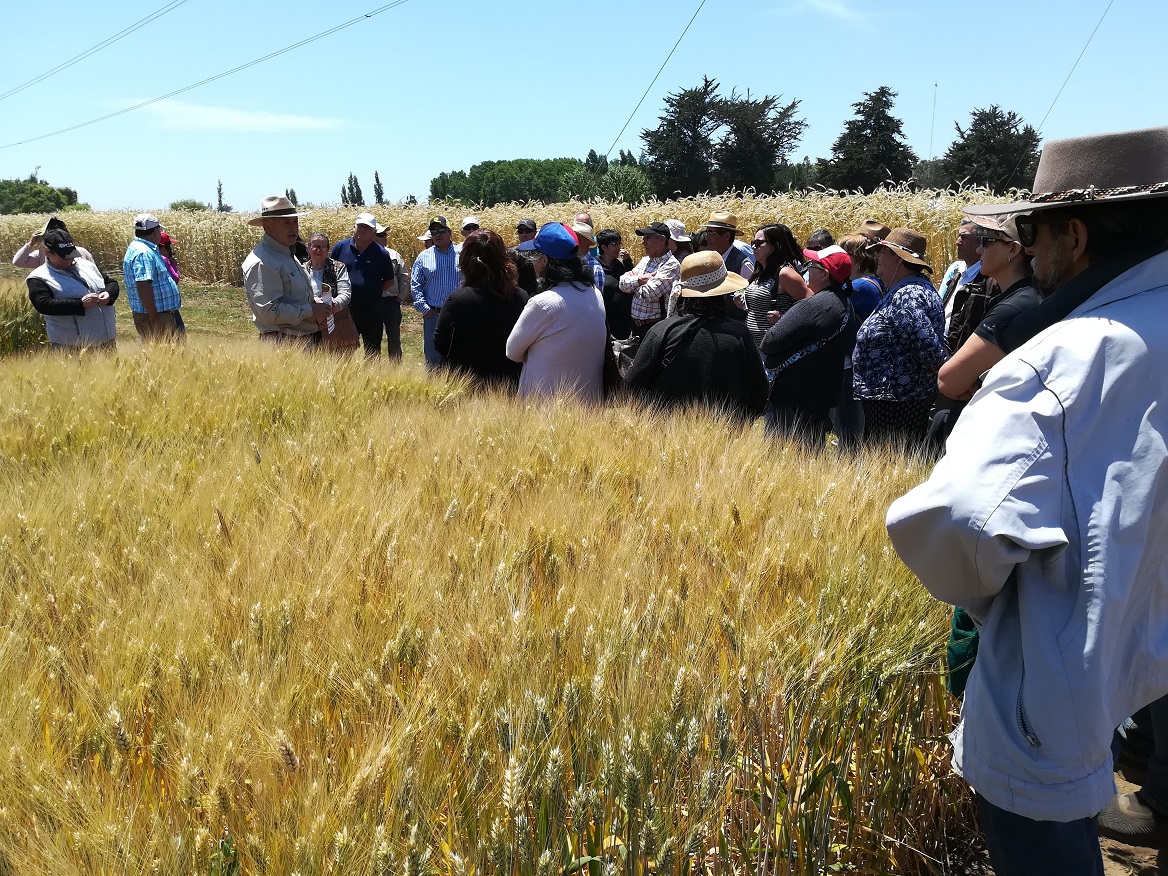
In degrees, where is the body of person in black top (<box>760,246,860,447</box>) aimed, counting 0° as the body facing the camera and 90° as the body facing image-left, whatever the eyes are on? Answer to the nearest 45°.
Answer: approximately 135°

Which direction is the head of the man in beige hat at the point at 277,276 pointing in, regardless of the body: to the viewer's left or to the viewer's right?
to the viewer's right

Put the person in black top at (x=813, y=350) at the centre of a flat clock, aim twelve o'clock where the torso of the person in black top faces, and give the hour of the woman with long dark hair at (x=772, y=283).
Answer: The woman with long dark hair is roughly at 1 o'clock from the person in black top.

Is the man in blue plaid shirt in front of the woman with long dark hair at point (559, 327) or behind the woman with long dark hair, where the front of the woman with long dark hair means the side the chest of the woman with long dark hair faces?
in front

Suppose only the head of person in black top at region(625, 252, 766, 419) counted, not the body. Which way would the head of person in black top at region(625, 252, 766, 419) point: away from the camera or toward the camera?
away from the camera

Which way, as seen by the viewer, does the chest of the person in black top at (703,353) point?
away from the camera

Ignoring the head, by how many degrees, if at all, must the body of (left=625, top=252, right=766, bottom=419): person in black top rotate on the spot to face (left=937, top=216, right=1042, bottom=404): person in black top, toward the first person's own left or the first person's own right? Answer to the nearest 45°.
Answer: approximately 135° to the first person's own right

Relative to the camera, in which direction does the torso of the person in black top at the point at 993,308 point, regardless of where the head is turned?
to the viewer's left

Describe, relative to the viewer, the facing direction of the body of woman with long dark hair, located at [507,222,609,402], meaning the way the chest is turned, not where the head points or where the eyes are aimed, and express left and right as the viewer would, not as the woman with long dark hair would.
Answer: facing away from the viewer and to the left of the viewer

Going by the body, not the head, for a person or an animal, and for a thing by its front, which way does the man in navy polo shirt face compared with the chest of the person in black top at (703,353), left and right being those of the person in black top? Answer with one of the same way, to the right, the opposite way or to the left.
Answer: the opposite way

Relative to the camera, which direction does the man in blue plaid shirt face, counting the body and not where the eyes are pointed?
to the viewer's right

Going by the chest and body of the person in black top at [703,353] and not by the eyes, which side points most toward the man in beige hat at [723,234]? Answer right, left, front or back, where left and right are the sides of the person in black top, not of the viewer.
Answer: front

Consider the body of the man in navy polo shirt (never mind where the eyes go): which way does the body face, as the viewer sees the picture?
toward the camera

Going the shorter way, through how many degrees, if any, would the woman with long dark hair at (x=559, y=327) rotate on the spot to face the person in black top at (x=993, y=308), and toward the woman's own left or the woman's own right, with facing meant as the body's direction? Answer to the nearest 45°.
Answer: approximately 180°

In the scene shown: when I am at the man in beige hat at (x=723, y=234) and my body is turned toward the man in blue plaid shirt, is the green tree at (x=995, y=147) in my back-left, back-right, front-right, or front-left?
back-right

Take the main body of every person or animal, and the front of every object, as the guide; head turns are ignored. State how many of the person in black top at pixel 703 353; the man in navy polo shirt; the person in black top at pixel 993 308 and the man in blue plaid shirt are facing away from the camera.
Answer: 1

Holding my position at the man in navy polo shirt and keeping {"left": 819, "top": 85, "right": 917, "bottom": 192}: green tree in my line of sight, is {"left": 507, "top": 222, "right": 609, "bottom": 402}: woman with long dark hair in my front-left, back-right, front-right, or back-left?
back-right
